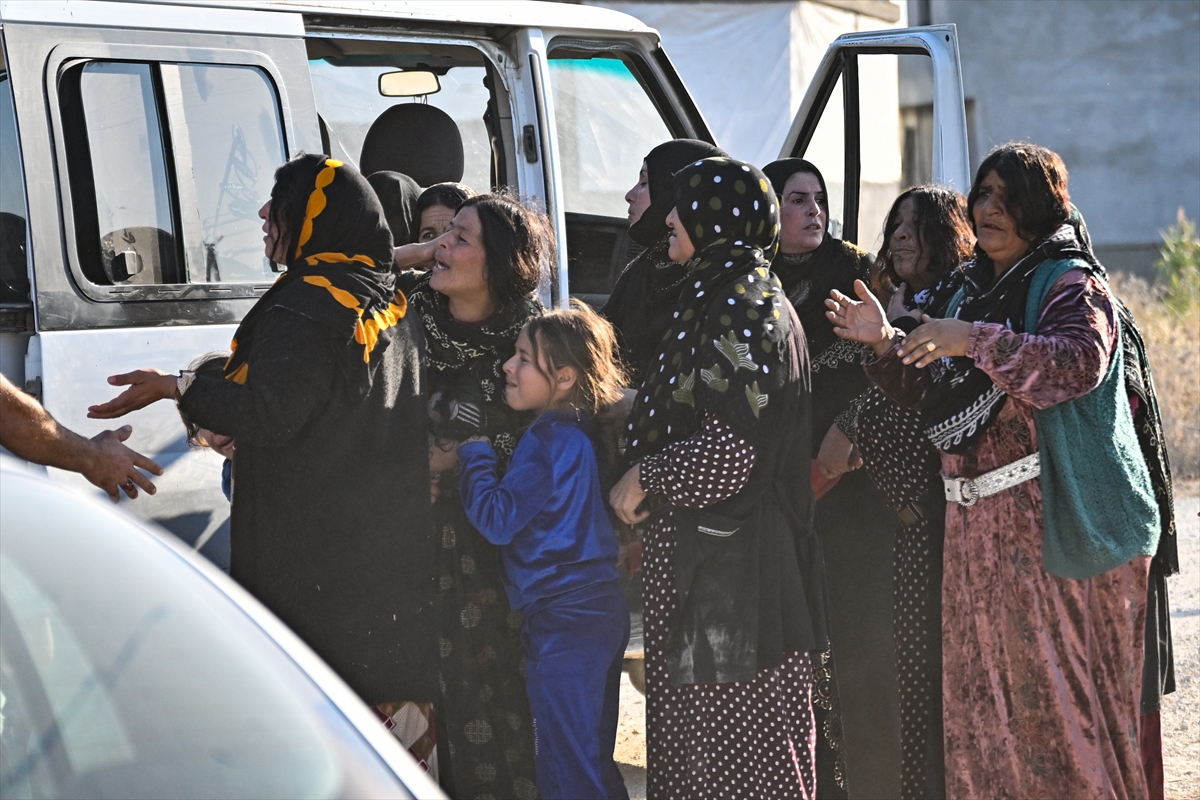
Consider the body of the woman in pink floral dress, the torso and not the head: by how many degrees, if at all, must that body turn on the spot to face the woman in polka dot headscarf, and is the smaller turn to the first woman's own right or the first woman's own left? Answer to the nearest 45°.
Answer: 0° — they already face them

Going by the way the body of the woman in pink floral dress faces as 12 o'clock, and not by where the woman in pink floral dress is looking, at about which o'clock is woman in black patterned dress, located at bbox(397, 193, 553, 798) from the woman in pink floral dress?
The woman in black patterned dress is roughly at 1 o'clock from the woman in pink floral dress.

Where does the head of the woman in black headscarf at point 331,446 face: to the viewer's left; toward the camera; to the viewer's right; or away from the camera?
to the viewer's left

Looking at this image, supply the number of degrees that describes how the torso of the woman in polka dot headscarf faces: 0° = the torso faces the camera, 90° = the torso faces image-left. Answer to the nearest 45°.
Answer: approximately 90°

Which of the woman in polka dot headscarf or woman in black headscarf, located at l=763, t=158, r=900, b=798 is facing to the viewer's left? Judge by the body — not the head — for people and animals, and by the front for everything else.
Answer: the woman in polka dot headscarf

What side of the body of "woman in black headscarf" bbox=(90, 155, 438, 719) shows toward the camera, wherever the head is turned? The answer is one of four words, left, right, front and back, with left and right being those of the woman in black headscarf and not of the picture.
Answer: left

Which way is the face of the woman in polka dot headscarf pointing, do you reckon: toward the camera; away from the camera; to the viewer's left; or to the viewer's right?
to the viewer's left

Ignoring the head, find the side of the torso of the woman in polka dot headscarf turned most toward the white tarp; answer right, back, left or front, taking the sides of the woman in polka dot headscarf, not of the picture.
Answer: right

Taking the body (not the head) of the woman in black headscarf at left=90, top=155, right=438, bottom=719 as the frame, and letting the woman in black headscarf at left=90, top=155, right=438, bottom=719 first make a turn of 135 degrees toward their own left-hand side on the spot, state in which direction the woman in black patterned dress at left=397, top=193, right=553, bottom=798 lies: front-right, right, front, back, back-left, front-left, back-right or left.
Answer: left
